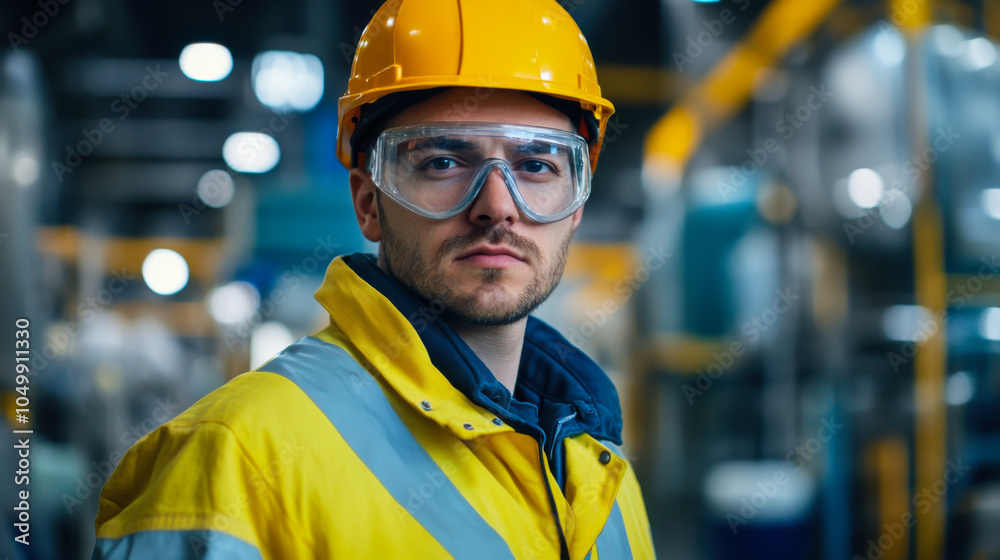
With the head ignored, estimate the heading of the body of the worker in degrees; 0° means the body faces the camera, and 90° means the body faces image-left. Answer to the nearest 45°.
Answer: approximately 315°

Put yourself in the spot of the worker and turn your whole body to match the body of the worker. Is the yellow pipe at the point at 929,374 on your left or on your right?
on your left

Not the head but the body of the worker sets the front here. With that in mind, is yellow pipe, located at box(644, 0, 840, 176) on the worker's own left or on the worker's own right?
on the worker's own left
